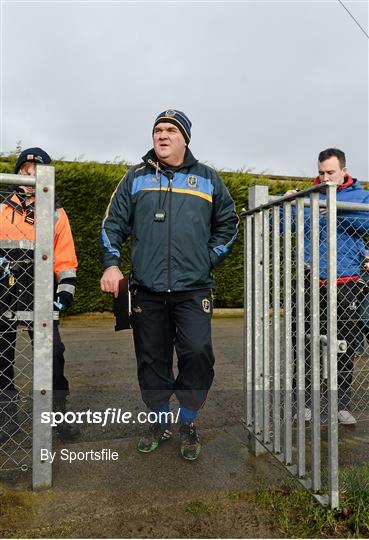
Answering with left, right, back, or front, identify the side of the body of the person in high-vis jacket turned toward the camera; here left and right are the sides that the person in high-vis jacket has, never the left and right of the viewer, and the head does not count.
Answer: front

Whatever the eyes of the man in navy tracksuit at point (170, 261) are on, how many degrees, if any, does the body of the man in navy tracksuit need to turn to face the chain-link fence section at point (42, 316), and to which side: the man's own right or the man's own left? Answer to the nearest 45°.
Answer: approximately 45° to the man's own right

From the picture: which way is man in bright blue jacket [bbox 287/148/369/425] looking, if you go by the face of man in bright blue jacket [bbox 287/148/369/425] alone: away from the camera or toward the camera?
toward the camera

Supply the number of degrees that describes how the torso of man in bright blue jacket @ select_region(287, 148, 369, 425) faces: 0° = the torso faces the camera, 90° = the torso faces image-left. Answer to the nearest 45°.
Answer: approximately 45°

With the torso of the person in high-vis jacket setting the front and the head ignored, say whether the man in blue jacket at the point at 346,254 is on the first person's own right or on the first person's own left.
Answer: on the first person's own left

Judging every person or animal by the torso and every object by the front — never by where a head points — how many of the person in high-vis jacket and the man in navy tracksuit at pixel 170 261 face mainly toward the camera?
2

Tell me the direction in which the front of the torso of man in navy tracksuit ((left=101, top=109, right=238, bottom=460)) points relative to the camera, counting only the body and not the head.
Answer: toward the camera

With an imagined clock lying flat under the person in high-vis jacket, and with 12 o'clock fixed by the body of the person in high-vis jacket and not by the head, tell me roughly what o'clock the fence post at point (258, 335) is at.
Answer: The fence post is roughly at 10 o'clock from the person in high-vis jacket.

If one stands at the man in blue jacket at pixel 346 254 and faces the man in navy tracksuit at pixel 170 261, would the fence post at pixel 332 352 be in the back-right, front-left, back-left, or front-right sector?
front-left

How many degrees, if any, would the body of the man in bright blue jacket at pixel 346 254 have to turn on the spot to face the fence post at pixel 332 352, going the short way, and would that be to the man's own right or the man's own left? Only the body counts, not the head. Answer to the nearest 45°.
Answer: approximately 45° to the man's own left

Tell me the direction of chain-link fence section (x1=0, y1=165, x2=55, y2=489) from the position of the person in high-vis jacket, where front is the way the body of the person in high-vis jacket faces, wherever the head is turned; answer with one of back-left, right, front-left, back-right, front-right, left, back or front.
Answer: front

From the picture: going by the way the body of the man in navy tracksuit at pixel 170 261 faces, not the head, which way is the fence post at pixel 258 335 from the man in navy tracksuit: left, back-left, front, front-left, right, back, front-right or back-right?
left
